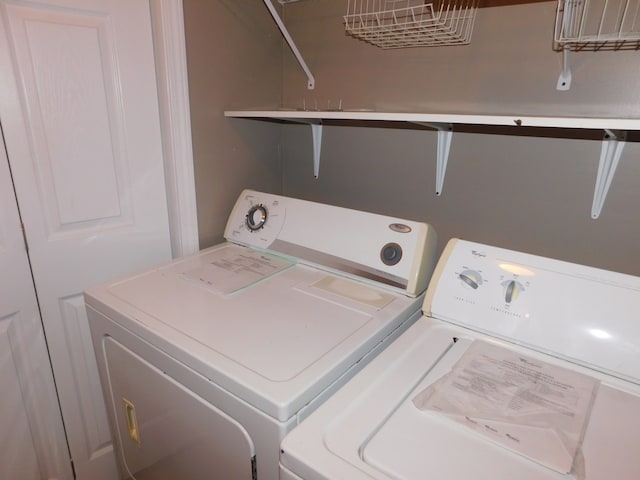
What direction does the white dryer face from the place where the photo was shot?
facing the viewer and to the left of the viewer

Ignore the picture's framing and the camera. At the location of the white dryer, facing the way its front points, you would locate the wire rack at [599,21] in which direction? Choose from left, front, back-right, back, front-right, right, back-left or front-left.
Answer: back-left

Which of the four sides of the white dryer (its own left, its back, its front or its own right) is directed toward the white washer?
left

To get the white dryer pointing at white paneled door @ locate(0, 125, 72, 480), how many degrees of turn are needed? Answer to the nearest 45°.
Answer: approximately 45° to its right

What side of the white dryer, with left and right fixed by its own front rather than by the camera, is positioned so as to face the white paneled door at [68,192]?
right

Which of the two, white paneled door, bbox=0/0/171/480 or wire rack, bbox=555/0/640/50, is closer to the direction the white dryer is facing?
the white paneled door

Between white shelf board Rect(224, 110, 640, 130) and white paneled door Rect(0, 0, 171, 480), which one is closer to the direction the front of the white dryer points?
the white paneled door

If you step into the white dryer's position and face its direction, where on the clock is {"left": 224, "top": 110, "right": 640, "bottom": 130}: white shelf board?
The white shelf board is roughly at 8 o'clock from the white dryer.
